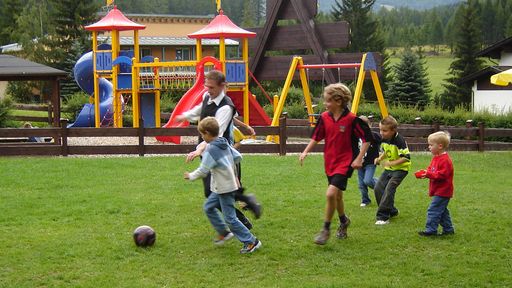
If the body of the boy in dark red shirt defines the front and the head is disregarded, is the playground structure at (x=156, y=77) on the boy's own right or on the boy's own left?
on the boy's own right

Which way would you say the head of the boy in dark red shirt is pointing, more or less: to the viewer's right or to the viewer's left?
to the viewer's left

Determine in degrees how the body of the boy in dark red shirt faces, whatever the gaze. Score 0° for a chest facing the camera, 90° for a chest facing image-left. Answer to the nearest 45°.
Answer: approximately 45°

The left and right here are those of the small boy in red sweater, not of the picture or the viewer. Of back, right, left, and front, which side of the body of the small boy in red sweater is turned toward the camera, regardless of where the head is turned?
left

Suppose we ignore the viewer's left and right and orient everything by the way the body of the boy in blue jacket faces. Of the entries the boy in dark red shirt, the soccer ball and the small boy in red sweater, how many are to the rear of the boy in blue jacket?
2

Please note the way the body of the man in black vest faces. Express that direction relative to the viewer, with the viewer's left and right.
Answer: facing the viewer and to the left of the viewer

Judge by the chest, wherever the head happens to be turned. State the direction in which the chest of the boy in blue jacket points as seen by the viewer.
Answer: to the viewer's left

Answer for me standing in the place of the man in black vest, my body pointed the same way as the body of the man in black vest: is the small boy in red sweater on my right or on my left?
on my left

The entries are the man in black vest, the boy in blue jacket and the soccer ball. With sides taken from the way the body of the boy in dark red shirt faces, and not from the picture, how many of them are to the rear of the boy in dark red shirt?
0

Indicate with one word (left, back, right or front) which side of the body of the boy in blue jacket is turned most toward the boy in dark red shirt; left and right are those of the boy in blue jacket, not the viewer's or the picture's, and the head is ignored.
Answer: back

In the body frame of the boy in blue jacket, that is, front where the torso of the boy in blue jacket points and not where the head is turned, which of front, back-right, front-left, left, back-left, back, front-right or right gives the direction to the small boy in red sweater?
back

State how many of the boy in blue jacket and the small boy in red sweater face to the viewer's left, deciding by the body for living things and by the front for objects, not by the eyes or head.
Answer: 2

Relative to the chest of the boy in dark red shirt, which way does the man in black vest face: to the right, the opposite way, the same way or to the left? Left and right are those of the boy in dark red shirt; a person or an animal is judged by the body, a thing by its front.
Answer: the same way

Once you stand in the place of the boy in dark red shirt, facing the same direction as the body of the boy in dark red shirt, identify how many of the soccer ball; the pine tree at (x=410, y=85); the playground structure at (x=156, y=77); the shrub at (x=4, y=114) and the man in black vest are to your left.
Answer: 0

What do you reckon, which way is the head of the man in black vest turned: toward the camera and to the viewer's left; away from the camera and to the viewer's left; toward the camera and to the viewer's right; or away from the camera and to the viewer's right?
toward the camera and to the viewer's left

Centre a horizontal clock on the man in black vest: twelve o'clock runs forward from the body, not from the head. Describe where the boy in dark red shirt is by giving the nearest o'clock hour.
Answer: The boy in dark red shirt is roughly at 8 o'clock from the man in black vest.

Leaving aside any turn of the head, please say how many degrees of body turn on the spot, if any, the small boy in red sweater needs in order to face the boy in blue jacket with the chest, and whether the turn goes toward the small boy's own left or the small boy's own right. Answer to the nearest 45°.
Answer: approximately 45° to the small boy's own left

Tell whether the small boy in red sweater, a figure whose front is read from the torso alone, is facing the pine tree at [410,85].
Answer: no
